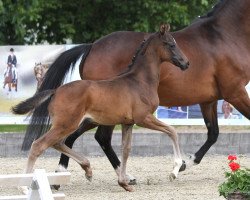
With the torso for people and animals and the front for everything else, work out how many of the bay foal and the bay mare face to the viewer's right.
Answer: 2

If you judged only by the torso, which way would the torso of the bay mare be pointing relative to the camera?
to the viewer's right

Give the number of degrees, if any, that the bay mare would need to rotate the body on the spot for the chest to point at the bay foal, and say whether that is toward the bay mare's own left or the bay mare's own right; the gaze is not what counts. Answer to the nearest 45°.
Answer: approximately 135° to the bay mare's own right

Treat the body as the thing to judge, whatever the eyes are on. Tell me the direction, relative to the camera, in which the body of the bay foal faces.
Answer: to the viewer's right

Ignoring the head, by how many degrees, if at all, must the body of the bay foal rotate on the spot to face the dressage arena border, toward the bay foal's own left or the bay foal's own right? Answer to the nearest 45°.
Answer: approximately 90° to the bay foal's own left
